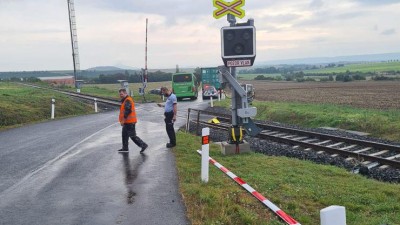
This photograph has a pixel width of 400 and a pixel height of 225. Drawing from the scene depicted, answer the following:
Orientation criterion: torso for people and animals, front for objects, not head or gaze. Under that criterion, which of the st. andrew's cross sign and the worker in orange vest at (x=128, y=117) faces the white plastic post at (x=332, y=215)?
the st. andrew's cross sign

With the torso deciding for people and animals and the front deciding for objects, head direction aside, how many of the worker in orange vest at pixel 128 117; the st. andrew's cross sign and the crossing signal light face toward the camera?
2

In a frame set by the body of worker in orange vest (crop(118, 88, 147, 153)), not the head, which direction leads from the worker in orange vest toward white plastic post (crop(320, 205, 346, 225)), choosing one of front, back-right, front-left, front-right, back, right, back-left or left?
left

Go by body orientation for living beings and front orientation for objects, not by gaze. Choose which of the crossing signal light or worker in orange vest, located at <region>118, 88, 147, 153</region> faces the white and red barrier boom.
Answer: the crossing signal light

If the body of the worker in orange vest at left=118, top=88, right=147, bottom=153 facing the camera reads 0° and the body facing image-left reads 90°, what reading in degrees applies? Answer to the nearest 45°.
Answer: approximately 90°

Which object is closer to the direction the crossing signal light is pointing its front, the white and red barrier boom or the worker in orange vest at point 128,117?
the white and red barrier boom

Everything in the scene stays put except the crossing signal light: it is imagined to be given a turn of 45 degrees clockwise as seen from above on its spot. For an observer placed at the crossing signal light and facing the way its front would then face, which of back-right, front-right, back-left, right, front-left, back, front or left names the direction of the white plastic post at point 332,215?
front-left
